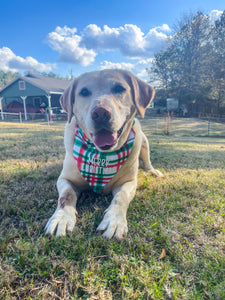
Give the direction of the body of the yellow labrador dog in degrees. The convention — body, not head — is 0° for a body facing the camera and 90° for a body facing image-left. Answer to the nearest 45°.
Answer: approximately 0°
